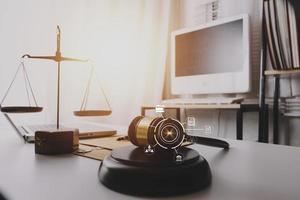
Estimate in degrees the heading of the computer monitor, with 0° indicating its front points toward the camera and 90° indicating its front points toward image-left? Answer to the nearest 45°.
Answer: approximately 45°

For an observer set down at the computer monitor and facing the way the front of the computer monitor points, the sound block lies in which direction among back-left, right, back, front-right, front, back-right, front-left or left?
front-left
